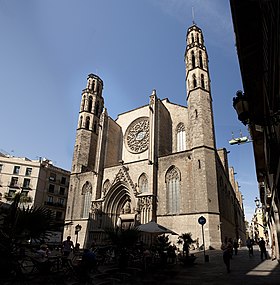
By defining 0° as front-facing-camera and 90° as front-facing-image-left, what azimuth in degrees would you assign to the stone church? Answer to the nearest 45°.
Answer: approximately 45°

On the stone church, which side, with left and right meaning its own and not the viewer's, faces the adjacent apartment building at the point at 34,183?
right
